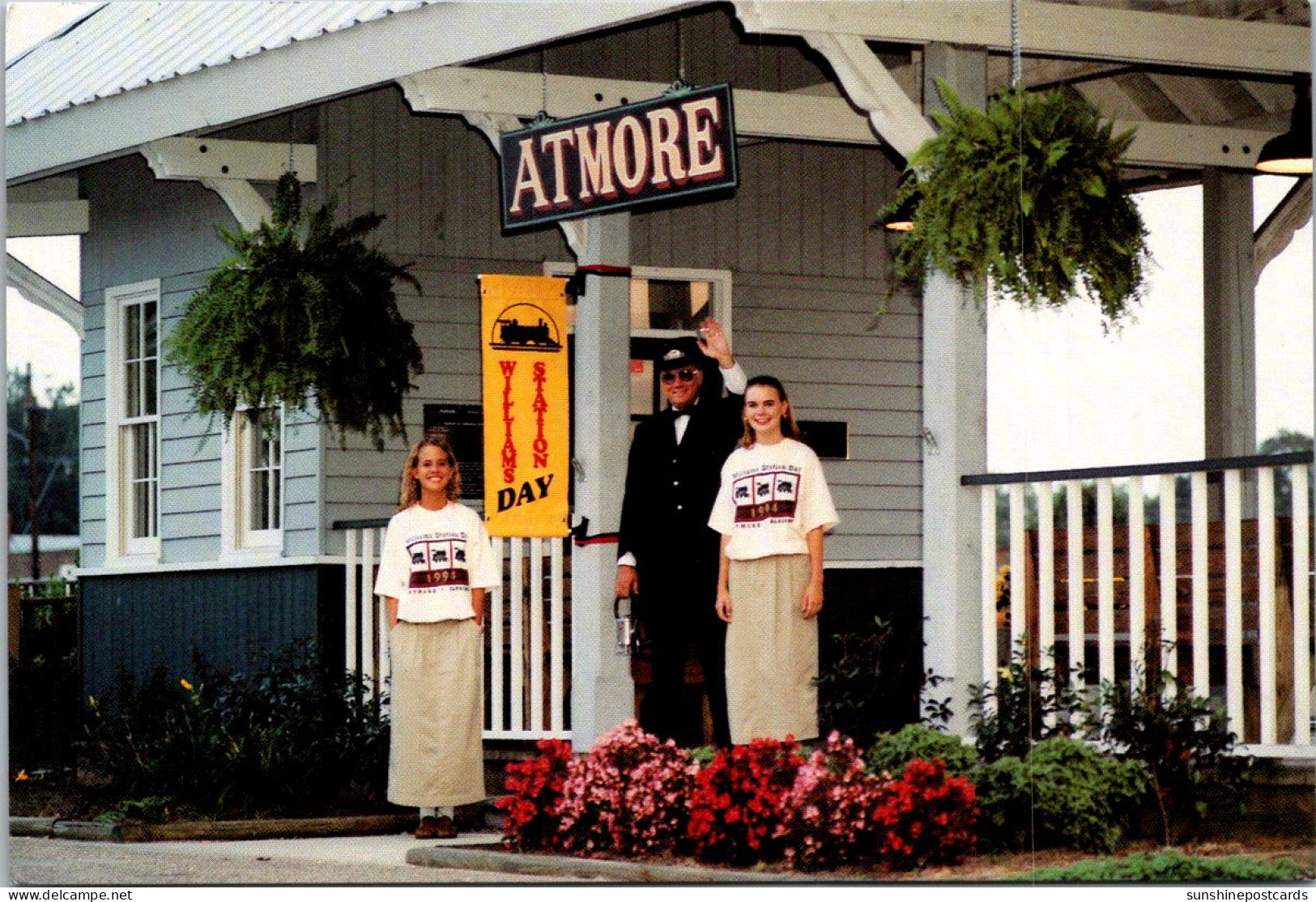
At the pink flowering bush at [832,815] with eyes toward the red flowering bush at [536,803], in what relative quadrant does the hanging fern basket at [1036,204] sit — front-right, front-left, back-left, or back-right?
back-right

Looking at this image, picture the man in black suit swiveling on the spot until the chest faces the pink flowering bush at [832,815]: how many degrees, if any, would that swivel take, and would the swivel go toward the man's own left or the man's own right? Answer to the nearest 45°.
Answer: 0° — they already face it

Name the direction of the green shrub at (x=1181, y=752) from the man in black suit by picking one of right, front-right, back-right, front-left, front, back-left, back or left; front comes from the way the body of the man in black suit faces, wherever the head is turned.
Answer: front-left

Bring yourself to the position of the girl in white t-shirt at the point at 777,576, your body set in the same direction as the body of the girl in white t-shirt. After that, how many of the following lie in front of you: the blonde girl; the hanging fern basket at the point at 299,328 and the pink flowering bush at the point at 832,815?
1

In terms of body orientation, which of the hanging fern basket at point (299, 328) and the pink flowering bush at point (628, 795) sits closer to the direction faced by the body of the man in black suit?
the pink flowering bush

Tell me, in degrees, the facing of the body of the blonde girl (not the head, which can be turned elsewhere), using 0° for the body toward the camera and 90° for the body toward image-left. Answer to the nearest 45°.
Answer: approximately 0°

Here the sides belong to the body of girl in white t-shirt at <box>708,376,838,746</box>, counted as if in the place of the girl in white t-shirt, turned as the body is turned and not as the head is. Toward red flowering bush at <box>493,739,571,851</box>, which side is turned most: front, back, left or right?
right
